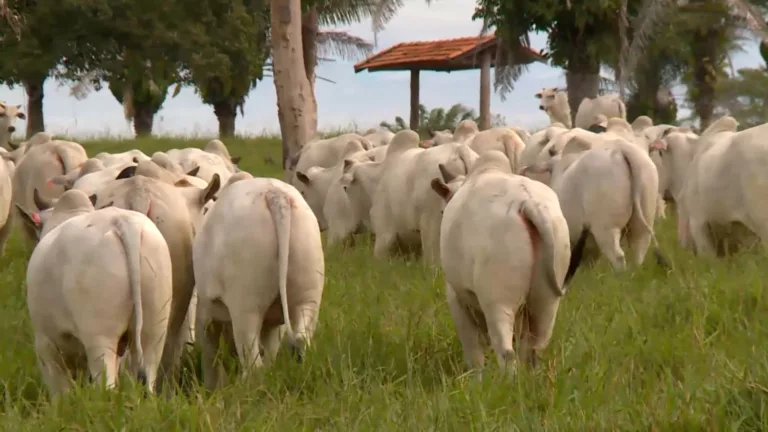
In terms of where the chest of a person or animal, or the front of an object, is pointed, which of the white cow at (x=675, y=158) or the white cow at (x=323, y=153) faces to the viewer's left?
the white cow at (x=323, y=153)

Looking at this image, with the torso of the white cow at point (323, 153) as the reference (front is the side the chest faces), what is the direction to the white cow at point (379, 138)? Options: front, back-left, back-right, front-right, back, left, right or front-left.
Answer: back-right
